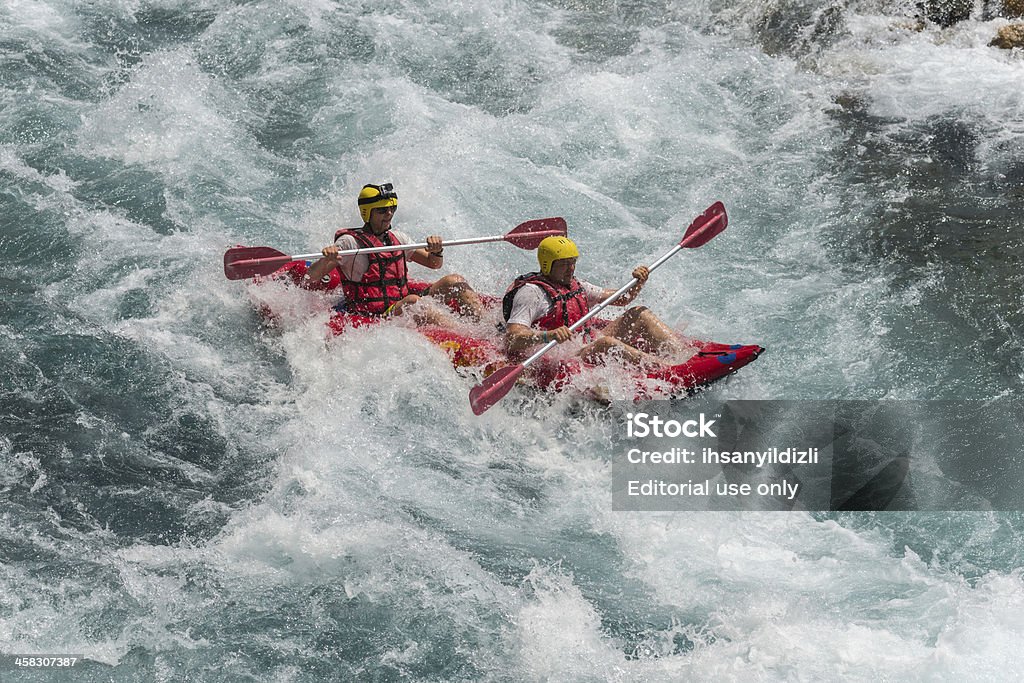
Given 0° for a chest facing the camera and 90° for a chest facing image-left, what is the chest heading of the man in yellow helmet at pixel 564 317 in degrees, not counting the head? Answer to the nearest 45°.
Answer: approximately 315°

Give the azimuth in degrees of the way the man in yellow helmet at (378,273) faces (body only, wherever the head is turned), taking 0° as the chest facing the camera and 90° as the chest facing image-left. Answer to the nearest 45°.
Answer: approximately 315°

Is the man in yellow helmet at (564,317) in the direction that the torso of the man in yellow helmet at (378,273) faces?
yes

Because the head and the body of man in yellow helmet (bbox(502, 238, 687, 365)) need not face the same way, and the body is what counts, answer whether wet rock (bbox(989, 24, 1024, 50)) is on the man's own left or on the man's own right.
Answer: on the man's own left

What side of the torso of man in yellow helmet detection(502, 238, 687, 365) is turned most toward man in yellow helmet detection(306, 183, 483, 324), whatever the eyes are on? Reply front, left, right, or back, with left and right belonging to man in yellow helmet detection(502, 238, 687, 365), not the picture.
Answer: back

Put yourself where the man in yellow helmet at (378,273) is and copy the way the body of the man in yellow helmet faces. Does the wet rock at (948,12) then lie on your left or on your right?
on your left

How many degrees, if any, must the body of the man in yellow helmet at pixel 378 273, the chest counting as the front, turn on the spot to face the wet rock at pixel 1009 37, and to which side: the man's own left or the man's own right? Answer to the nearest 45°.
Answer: approximately 90° to the man's own left
